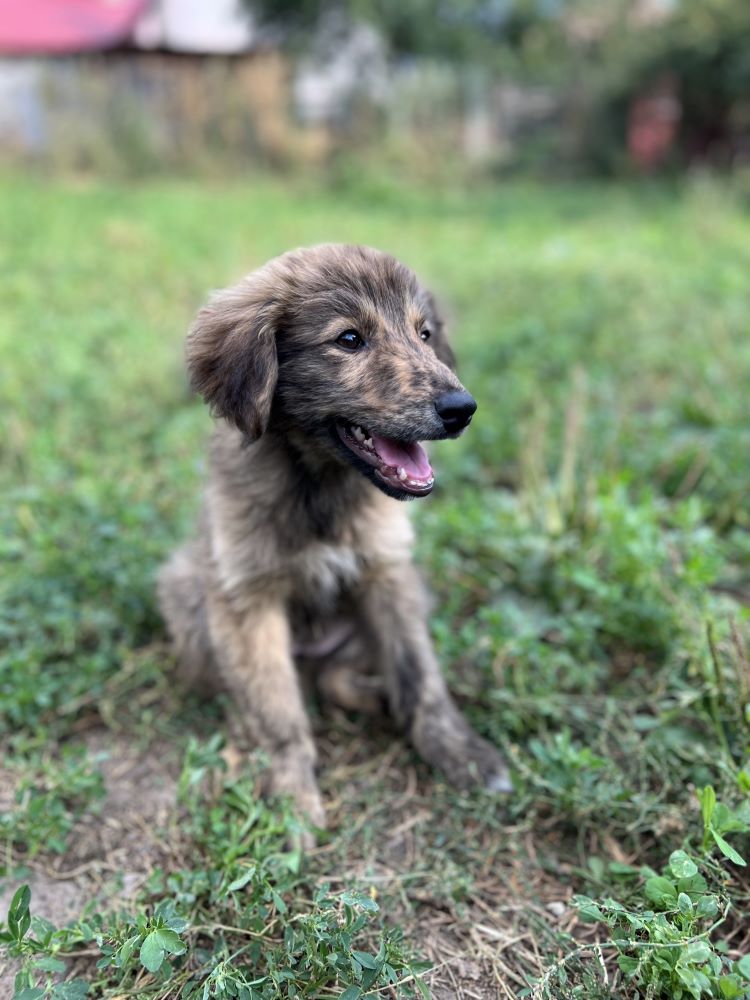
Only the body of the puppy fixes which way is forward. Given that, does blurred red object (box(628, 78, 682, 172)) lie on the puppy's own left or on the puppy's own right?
on the puppy's own left

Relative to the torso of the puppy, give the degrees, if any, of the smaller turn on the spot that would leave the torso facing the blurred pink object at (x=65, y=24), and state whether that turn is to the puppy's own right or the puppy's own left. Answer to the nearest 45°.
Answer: approximately 135° to the puppy's own left

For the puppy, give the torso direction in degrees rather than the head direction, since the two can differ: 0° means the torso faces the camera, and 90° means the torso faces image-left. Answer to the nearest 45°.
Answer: approximately 315°
